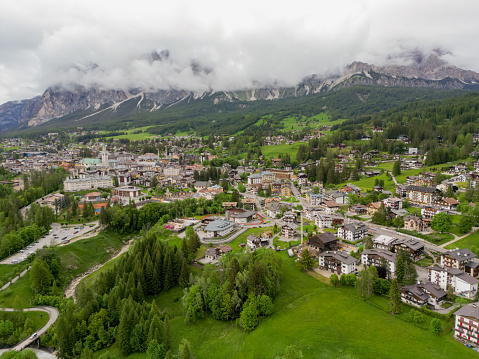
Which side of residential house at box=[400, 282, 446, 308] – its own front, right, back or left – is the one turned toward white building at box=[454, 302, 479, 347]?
left

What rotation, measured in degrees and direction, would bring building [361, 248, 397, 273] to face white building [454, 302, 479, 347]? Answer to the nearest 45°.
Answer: approximately 90° to its left

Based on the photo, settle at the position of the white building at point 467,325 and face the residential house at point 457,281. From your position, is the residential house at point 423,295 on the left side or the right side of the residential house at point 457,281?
left

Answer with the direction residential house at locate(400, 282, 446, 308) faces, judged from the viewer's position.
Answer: facing the viewer and to the left of the viewer

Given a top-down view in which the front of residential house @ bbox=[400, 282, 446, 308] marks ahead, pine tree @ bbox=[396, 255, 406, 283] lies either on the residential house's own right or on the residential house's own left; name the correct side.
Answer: on the residential house's own right

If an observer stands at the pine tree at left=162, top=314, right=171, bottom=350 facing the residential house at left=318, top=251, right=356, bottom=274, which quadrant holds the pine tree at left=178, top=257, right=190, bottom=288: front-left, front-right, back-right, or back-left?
front-left

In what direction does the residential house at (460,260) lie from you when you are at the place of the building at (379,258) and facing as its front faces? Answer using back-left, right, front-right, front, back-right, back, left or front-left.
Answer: back-left

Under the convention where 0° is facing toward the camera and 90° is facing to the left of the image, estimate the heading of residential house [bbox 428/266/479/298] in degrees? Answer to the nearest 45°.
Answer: approximately 45°
